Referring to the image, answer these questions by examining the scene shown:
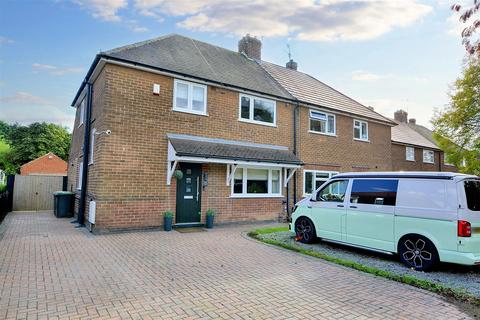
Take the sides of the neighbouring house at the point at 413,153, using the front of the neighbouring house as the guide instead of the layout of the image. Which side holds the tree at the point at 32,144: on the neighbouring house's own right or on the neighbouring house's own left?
on the neighbouring house's own right

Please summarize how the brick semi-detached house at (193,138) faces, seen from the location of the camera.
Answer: facing the viewer and to the right of the viewer

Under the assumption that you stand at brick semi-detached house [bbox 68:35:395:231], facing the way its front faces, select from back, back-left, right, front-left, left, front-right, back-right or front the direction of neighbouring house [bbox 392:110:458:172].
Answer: left

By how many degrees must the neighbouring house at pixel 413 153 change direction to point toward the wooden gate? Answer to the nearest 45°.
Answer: approximately 90° to its right

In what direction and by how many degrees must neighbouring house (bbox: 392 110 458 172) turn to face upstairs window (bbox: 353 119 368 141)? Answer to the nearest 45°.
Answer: approximately 45° to its right

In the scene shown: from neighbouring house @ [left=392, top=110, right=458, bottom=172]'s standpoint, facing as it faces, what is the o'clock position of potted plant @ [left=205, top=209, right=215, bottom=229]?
The potted plant is roughly at 2 o'clock from the neighbouring house.

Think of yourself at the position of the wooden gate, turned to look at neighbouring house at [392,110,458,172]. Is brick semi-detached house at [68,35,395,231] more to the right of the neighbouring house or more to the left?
right

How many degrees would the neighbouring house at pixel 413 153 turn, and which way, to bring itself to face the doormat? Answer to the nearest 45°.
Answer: approximately 45° to its right

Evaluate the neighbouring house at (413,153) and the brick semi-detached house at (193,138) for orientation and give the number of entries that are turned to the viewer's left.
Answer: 0

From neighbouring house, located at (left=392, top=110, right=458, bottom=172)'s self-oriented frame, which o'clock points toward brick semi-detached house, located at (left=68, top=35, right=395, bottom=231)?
The brick semi-detached house is roughly at 2 o'clock from the neighbouring house.
